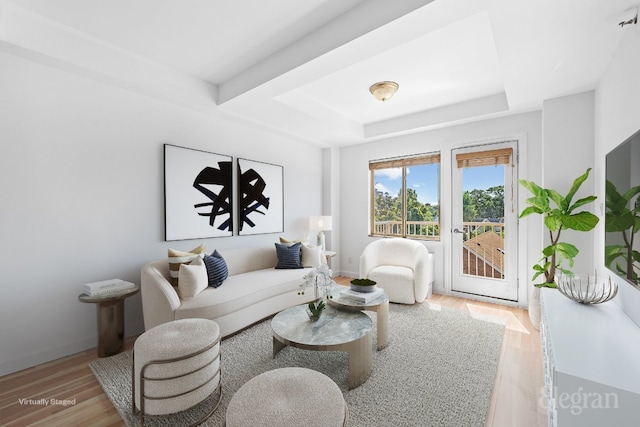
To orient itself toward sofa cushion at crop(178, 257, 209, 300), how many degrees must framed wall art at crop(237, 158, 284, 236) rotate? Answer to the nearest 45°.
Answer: approximately 90° to its right

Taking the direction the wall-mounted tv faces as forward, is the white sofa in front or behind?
in front

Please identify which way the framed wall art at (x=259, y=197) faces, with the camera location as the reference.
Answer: facing the viewer and to the right of the viewer

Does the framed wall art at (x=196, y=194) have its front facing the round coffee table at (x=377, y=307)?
yes

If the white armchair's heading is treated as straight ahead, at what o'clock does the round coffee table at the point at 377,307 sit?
The round coffee table is roughly at 11 o'clock from the white armchair.

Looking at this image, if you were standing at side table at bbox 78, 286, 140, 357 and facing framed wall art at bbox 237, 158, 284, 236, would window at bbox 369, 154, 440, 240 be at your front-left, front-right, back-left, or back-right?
front-right

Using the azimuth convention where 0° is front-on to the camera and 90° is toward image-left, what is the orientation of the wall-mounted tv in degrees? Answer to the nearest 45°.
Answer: approximately 90°

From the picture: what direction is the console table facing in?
to the viewer's left

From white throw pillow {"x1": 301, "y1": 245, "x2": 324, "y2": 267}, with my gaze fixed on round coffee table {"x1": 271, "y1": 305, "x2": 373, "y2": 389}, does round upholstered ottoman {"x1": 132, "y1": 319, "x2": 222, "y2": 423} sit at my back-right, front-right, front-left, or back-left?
front-right

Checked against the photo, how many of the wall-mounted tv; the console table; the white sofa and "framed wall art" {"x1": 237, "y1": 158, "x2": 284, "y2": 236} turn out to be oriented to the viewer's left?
2

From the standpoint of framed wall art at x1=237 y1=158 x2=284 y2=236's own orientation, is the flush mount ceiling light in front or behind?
in front

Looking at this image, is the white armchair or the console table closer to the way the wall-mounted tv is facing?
the white armchair

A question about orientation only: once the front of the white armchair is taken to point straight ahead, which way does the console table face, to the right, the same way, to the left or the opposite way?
to the right

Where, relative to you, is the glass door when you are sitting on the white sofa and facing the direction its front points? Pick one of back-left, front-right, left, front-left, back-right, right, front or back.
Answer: front-left
